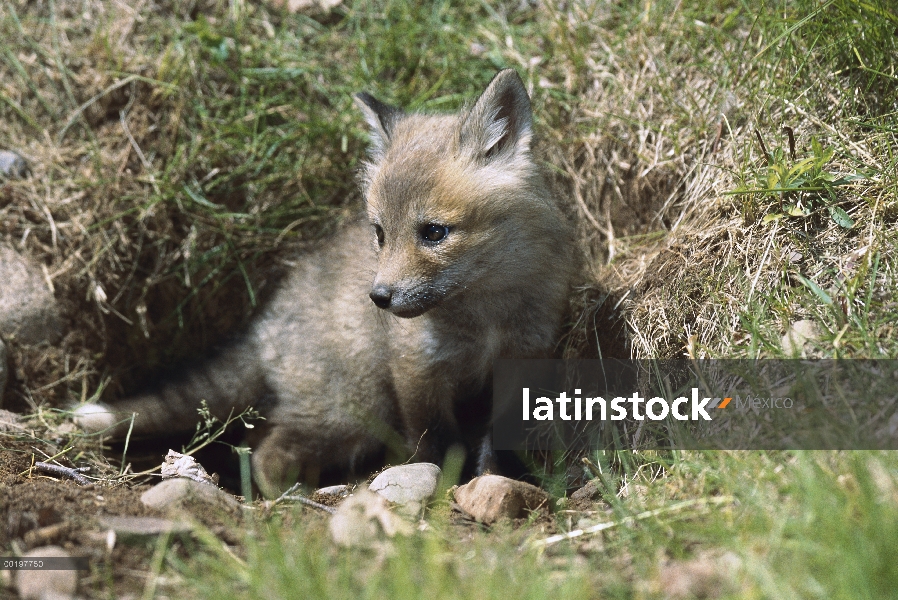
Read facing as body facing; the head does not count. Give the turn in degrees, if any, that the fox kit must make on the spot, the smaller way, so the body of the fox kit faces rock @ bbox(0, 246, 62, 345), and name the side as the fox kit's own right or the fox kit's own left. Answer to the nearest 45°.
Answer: approximately 180°

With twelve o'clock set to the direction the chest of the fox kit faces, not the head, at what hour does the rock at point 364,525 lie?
The rock is roughly at 2 o'clock from the fox kit.

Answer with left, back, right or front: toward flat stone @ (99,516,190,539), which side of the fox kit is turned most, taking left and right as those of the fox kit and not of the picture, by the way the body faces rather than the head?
right

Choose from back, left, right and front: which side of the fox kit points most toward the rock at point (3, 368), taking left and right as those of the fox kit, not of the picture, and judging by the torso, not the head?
back

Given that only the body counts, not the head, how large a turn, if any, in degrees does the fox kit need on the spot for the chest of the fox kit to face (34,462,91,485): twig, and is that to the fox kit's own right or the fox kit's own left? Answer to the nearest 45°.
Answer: approximately 135° to the fox kit's own right

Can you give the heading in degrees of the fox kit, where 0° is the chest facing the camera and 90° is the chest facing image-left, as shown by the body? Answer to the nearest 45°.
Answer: approximately 315°

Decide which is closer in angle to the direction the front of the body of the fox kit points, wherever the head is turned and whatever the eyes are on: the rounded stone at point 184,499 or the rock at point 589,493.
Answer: the rock
